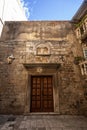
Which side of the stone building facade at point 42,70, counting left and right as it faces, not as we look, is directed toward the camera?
front
